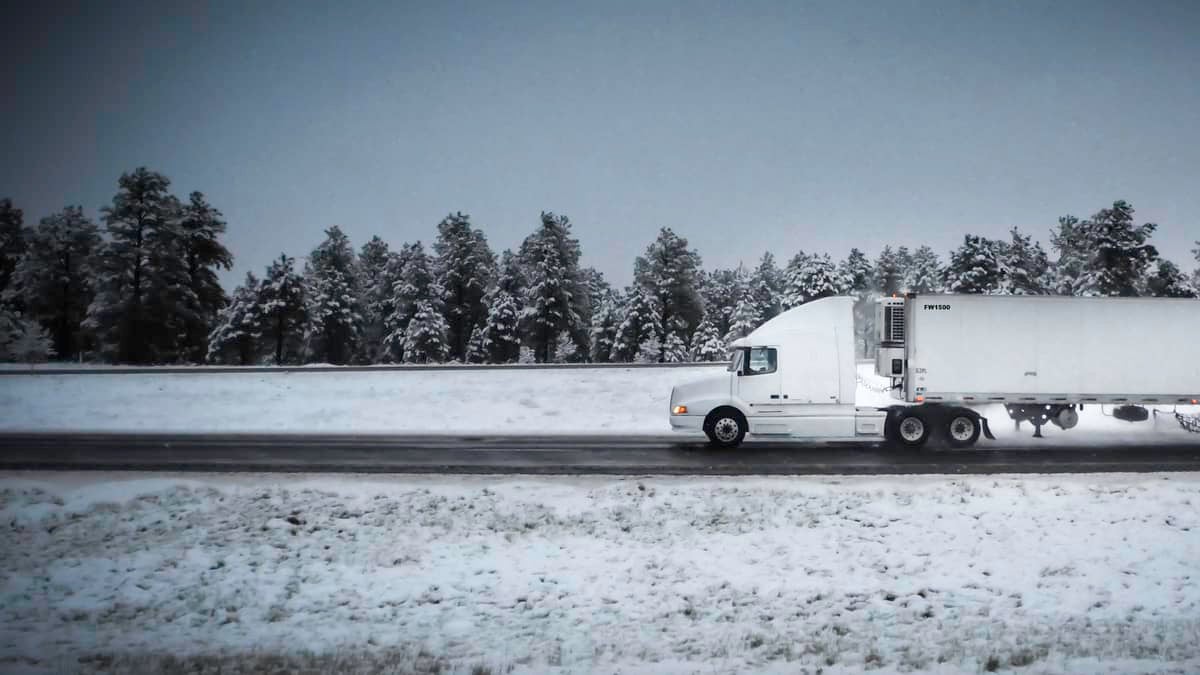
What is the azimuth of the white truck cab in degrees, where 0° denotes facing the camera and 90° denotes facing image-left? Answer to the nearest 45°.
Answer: approximately 90°

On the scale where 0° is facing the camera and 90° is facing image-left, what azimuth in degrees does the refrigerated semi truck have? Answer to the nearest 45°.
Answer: approximately 90°
